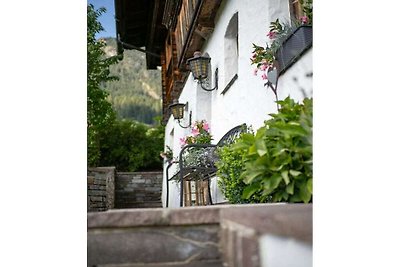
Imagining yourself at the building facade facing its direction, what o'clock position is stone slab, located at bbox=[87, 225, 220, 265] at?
The stone slab is roughly at 9 o'clock from the building facade.

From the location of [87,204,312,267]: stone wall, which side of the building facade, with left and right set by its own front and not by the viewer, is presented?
left

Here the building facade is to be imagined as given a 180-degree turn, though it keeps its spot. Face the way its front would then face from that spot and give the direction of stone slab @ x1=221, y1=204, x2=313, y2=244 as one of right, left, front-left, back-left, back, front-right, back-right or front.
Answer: right

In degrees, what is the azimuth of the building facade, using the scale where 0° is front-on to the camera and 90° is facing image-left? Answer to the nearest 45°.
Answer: approximately 90°
